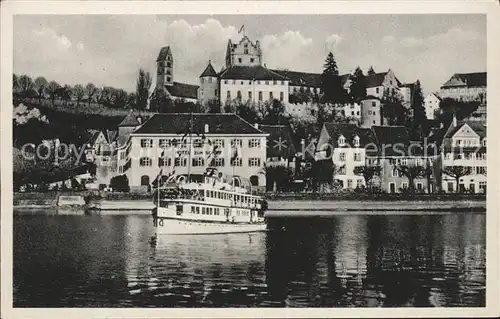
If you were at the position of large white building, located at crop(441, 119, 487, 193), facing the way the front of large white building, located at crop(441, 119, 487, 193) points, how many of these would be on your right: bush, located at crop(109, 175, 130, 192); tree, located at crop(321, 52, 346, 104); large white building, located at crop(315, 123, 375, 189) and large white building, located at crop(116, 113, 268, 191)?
4

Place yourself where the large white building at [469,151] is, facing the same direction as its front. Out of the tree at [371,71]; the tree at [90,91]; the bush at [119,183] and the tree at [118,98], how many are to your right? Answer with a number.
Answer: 4

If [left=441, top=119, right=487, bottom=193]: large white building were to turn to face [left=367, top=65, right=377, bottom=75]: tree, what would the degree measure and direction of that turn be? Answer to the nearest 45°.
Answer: approximately 90° to its right

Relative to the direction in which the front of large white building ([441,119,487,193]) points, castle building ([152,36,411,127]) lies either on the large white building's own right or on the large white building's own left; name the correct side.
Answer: on the large white building's own right

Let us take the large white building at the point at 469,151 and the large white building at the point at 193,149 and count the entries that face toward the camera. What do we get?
2

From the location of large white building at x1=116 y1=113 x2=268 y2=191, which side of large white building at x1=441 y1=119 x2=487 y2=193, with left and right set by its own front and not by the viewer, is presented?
right

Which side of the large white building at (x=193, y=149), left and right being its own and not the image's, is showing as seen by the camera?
front

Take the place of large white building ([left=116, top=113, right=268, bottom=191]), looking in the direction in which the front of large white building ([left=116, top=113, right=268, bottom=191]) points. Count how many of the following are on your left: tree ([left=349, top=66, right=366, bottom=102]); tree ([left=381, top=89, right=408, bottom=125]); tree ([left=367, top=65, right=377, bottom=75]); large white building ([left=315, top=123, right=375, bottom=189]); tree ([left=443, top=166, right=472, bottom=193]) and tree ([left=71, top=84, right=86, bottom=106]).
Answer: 5

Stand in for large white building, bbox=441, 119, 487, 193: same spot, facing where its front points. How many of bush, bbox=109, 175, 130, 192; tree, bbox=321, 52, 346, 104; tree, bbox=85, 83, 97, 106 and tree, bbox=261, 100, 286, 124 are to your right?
4

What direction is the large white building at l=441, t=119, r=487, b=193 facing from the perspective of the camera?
toward the camera
